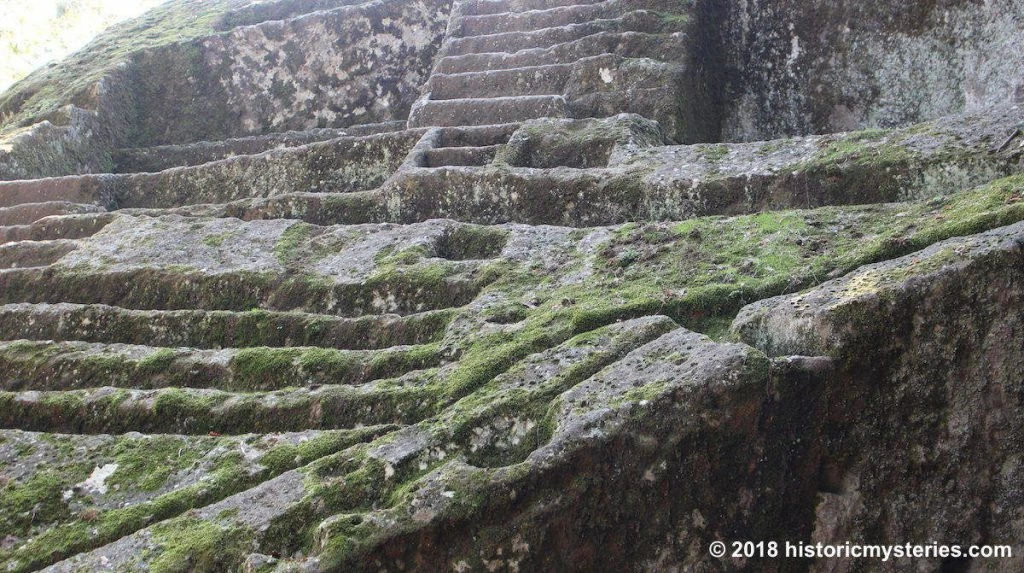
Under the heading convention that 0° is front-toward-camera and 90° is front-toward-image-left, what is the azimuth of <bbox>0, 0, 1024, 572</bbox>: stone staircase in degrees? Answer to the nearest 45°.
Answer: approximately 0°

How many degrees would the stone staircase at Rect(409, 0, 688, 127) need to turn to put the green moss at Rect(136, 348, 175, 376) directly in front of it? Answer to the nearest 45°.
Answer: approximately 45° to its right

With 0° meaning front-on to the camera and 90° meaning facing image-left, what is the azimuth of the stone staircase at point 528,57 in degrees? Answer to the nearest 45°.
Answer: approximately 0°
